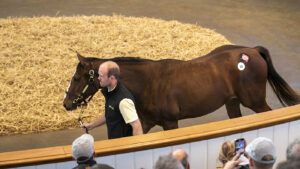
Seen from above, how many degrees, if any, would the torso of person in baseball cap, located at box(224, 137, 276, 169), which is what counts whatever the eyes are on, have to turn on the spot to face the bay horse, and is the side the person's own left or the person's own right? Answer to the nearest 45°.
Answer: approximately 45° to the person's own right

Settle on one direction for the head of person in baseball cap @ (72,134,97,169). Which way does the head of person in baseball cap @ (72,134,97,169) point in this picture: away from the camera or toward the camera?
away from the camera

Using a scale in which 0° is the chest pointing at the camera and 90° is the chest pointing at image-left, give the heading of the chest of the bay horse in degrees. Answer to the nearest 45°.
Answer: approximately 90°

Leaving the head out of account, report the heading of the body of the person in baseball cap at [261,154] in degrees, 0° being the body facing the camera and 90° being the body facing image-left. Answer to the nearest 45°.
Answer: approximately 135°

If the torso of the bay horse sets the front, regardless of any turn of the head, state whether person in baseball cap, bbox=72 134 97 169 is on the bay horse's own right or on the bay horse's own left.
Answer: on the bay horse's own left

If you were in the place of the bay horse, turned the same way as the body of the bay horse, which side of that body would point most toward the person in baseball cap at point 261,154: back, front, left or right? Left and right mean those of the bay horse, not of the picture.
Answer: left

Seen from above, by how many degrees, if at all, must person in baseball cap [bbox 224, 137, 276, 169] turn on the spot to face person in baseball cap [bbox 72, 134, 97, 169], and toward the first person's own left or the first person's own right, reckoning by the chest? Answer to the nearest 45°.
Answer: approximately 45° to the first person's own left
